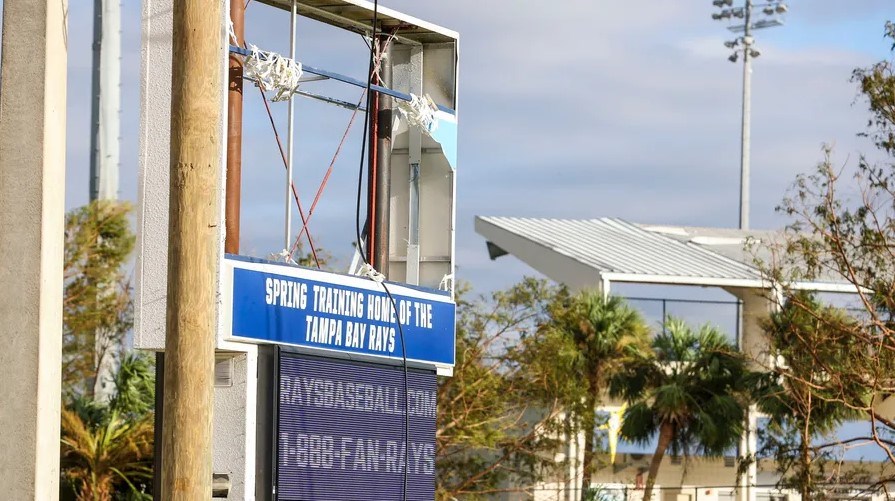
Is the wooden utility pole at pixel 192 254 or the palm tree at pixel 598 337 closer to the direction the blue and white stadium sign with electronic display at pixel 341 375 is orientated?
the wooden utility pole

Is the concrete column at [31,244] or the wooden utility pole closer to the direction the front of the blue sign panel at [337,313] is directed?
the wooden utility pole

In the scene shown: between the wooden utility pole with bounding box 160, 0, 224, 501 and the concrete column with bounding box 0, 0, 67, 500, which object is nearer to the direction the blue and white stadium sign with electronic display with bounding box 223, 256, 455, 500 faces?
the wooden utility pole

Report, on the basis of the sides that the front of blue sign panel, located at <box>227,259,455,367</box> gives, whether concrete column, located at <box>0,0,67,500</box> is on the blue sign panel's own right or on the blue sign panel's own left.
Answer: on the blue sign panel's own right

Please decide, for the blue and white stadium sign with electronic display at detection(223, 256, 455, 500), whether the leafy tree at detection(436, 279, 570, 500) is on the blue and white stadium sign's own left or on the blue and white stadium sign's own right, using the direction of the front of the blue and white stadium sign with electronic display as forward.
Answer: on the blue and white stadium sign's own left

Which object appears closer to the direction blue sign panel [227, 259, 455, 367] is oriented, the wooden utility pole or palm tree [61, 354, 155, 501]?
the wooden utility pole

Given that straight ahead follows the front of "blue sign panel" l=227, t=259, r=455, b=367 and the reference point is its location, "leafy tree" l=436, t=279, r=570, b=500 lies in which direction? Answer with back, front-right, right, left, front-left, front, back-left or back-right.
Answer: back-left

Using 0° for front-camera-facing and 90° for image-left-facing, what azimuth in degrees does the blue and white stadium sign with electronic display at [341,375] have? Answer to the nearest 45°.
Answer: approximately 315°

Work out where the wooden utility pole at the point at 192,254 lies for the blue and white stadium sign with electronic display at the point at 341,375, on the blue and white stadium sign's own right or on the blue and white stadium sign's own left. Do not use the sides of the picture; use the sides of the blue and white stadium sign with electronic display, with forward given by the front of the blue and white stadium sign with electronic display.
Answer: on the blue and white stadium sign's own right
